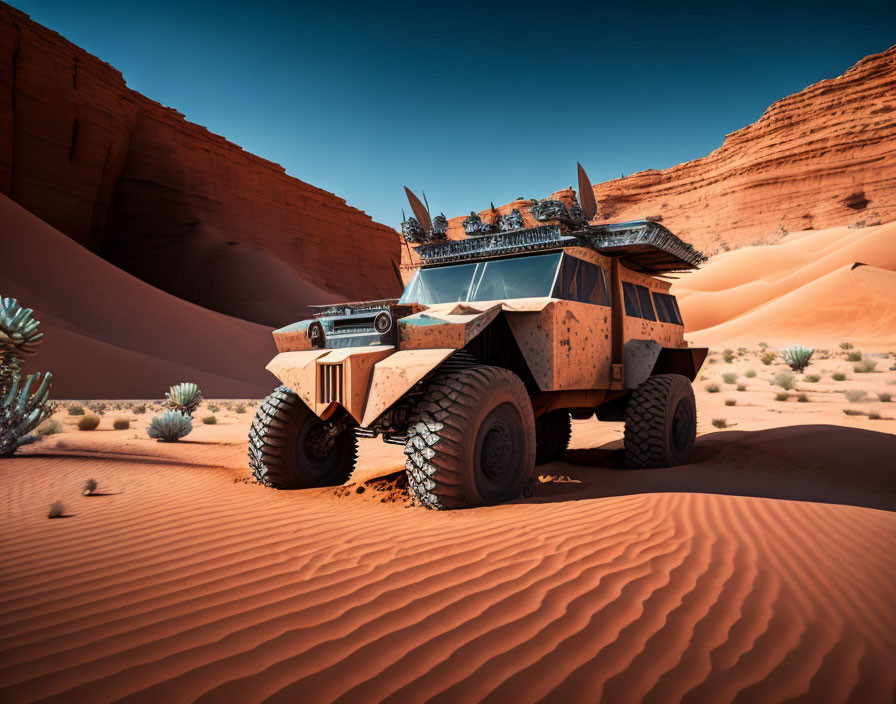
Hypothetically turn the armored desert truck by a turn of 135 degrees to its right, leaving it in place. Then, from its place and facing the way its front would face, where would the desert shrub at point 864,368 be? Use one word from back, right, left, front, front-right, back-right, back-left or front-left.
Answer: front-right

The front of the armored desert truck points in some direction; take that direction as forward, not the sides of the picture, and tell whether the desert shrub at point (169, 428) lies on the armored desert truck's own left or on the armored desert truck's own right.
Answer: on the armored desert truck's own right

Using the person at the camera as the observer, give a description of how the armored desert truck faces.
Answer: facing the viewer and to the left of the viewer

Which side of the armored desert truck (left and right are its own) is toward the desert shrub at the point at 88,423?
right

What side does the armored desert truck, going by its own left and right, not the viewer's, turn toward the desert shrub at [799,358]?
back

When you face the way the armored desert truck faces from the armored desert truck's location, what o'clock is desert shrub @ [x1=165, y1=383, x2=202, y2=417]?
The desert shrub is roughly at 3 o'clock from the armored desert truck.

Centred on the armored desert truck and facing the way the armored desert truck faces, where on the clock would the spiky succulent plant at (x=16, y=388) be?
The spiky succulent plant is roughly at 2 o'clock from the armored desert truck.
